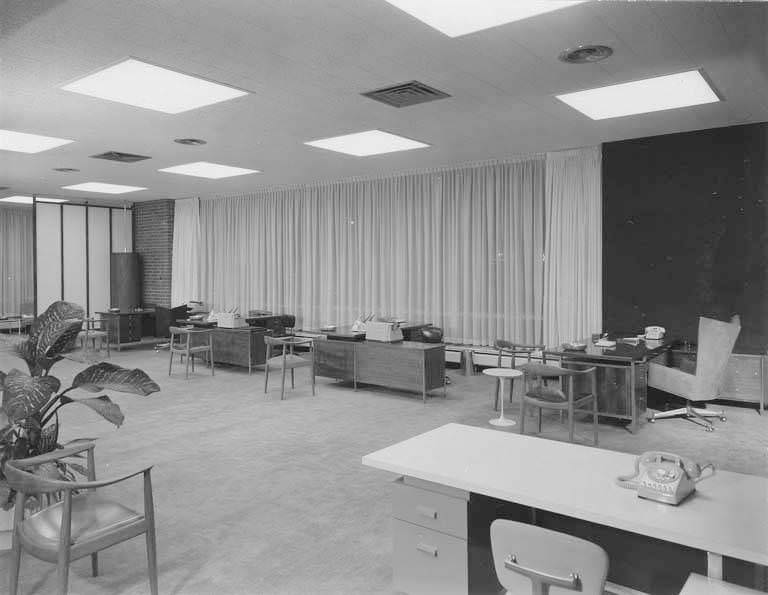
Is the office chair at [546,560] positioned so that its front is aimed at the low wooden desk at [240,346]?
no

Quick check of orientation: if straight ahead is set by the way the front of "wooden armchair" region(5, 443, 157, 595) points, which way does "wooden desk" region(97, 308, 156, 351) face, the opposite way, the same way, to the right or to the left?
to the right

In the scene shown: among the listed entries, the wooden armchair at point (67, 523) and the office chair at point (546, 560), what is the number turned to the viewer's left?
0

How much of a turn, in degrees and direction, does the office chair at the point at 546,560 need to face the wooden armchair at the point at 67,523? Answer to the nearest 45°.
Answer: approximately 135° to its left

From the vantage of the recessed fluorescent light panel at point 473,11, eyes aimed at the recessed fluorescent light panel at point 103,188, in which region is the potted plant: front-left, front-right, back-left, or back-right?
front-left

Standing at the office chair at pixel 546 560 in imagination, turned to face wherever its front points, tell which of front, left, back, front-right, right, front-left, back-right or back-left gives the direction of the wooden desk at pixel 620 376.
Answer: front-left

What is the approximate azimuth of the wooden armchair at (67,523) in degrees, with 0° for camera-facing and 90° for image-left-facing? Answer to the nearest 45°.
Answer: approximately 225°

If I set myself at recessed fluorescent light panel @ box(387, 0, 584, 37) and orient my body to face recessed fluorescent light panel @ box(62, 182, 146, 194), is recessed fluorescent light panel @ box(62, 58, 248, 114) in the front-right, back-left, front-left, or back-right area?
front-left

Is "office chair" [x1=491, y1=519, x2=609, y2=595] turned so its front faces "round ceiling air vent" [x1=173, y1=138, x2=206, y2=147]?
no

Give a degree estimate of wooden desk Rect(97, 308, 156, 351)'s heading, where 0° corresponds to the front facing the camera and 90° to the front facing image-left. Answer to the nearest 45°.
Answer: approximately 315°

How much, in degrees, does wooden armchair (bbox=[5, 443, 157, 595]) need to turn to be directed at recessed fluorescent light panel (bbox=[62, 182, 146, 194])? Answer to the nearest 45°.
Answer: approximately 45° to its left

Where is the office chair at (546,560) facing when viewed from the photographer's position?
facing away from the viewer and to the right of the viewer

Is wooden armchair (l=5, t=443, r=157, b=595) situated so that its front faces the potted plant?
no

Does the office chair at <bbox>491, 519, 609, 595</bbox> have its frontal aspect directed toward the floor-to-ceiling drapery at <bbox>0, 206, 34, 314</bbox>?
no
